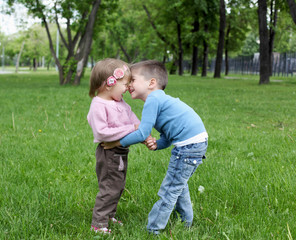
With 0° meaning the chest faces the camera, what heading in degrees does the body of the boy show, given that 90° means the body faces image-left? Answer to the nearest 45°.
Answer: approximately 90°

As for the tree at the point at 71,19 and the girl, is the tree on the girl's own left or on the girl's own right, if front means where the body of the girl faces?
on the girl's own left

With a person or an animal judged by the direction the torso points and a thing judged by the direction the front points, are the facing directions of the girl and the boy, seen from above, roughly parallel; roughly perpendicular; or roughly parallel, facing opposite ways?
roughly parallel, facing opposite ways

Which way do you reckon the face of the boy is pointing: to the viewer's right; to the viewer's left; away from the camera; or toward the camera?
to the viewer's left

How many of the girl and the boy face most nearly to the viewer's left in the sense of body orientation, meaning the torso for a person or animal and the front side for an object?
1

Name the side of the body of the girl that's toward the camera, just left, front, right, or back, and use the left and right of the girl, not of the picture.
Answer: right

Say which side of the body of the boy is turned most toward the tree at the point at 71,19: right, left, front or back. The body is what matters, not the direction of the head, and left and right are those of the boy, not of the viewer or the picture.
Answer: right

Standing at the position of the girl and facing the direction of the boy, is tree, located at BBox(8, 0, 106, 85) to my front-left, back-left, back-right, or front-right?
back-left
